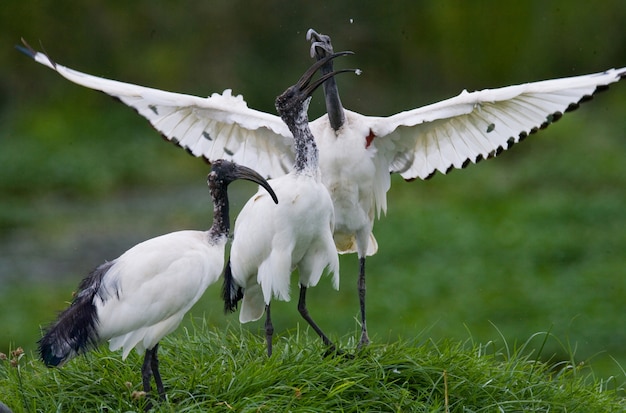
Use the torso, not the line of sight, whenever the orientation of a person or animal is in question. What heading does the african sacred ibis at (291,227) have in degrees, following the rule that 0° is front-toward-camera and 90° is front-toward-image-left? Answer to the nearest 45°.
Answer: approximately 315°

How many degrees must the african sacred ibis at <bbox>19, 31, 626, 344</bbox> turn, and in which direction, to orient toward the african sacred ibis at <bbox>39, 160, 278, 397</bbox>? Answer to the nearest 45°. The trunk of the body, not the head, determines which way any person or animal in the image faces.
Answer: approximately 45° to its right

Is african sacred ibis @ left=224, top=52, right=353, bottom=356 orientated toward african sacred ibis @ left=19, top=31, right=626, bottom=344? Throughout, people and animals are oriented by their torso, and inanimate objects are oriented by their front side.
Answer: no

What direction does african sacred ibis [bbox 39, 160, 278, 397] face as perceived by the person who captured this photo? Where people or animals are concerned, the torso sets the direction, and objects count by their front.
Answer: facing to the right of the viewer

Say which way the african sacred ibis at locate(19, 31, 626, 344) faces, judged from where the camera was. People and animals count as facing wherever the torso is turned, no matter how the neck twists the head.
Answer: facing the viewer

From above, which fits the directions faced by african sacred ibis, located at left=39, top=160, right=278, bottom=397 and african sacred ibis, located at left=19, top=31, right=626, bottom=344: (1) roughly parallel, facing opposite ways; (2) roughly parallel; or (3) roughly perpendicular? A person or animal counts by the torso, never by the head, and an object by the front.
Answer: roughly perpendicular

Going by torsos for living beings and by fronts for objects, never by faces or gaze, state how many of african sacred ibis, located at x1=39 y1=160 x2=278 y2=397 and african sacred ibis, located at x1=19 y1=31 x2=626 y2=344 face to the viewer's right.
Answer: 1
